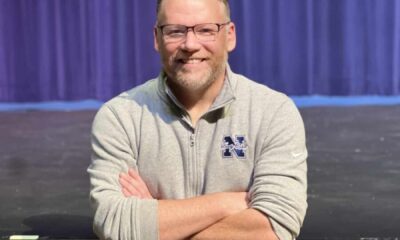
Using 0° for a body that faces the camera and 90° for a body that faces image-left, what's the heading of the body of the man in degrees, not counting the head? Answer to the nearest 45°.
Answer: approximately 0°
